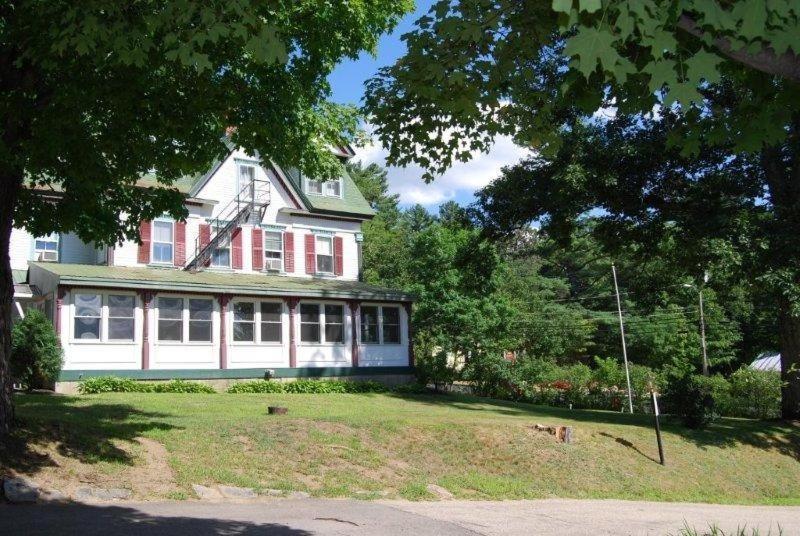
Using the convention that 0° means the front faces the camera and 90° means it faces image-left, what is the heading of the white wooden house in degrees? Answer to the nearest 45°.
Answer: approximately 0°

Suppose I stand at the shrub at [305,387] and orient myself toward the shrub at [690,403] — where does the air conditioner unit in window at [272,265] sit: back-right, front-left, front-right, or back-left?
back-left

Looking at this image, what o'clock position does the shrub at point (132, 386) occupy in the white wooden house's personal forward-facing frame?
The shrub is roughly at 1 o'clock from the white wooden house.

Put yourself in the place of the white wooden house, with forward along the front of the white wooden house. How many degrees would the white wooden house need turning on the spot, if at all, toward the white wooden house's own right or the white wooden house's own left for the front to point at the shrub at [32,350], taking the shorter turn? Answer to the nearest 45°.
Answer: approximately 45° to the white wooden house's own right

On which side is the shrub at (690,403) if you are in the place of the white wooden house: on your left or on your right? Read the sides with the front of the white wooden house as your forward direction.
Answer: on your left

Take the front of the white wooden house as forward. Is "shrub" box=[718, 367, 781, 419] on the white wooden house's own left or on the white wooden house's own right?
on the white wooden house's own left
